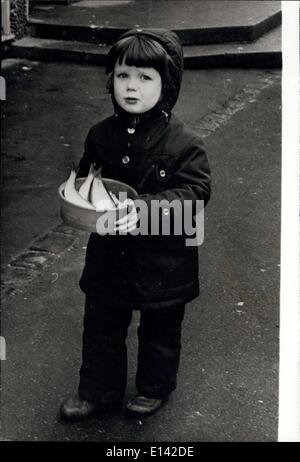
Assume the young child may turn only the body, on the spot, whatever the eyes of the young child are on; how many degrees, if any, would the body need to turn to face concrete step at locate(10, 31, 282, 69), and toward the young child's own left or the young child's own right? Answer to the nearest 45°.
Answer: approximately 135° to the young child's own right

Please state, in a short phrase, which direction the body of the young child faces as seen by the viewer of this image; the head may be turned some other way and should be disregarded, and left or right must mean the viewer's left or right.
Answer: facing the viewer and to the left of the viewer

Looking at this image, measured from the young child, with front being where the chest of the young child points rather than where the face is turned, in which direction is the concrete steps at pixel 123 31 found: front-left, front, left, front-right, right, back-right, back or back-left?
back-right
